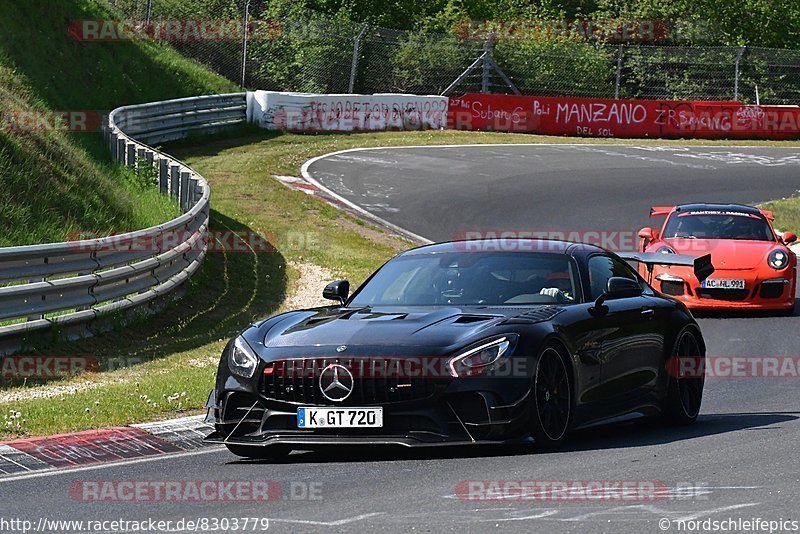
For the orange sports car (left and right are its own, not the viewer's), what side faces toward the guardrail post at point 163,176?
right

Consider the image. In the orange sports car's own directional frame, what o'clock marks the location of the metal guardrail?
The metal guardrail is roughly at 2 o'clock from the orange sports car.

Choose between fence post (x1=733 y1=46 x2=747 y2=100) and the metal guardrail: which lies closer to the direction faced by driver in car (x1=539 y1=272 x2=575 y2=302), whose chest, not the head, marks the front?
the metal guardrail

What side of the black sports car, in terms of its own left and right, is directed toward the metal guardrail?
right

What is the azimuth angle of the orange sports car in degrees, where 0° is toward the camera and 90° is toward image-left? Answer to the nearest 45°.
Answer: approximately 0°

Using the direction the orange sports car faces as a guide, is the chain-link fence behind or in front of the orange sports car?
behind

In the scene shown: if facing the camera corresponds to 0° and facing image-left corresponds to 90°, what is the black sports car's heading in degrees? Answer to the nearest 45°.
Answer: approximately 45°

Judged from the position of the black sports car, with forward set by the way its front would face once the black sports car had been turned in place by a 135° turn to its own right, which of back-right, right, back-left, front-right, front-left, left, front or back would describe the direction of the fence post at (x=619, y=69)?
front
